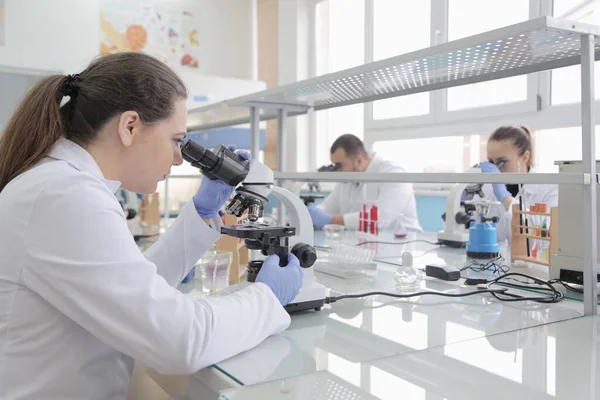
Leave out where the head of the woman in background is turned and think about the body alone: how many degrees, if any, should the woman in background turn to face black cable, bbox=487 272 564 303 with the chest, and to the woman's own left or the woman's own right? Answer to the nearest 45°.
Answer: approximately 45° to the woman's own left

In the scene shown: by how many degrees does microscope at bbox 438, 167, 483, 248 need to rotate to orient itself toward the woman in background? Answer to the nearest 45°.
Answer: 0° — it already faces them

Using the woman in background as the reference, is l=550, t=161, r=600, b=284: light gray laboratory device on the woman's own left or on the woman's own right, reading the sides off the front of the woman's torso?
on the woman's own left

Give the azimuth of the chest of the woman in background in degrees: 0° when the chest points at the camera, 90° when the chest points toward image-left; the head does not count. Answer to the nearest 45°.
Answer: approximately 45°

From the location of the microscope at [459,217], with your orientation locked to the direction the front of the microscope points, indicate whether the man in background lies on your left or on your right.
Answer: on your left

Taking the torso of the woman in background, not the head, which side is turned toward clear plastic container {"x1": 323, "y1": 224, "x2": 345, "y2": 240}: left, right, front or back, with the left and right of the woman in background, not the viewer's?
front

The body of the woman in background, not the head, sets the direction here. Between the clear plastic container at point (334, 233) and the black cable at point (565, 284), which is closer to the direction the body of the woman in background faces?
the clear plastic container

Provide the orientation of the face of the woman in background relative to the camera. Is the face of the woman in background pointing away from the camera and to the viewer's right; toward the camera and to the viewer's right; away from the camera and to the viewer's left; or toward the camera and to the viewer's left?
toward the camera and to the viewer's left

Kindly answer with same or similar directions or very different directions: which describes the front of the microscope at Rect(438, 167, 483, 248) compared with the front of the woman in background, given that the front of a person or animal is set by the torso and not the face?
very different directions

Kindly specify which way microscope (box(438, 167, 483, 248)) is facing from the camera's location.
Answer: facing away from the viewer and to the right of the viewer

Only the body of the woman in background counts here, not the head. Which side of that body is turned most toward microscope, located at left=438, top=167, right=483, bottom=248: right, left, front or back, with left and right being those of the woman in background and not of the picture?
front
